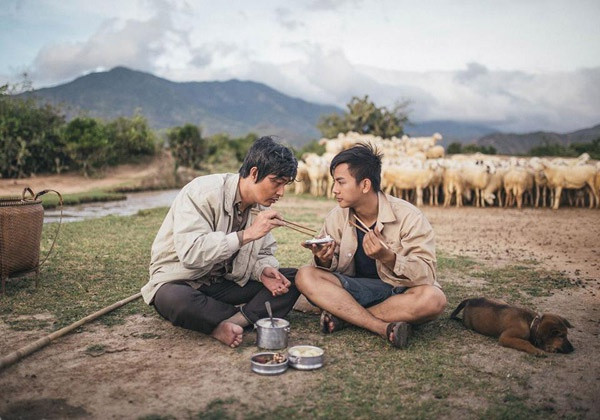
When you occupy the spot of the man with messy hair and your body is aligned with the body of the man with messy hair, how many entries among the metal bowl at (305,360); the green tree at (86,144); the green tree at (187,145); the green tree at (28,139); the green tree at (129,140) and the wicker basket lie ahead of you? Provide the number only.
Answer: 1

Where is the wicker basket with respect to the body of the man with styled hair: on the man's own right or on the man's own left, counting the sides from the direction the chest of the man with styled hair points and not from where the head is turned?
on the man's own right

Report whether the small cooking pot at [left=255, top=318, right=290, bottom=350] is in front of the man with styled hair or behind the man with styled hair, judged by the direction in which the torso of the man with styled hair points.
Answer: in front

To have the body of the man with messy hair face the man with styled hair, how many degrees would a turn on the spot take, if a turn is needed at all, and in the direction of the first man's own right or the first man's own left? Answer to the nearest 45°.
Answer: approximately 45° to the first man's own left

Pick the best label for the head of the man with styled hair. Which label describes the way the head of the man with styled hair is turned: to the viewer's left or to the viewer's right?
to the viewer's left

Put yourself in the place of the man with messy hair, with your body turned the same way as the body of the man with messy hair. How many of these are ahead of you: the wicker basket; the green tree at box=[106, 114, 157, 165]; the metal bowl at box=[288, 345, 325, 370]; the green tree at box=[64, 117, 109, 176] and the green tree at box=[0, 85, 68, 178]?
1

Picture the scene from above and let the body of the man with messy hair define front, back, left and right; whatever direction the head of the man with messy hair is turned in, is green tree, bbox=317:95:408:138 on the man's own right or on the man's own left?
on the man's own left

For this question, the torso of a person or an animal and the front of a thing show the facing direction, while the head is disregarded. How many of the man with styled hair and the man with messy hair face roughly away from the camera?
0

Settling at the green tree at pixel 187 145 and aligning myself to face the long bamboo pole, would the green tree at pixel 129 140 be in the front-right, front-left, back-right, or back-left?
front-right

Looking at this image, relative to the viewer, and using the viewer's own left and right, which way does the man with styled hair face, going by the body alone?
facing the viewer and to the left of the viewer

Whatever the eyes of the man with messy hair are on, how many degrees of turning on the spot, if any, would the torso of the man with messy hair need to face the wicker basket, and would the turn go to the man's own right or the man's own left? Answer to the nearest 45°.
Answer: approximately 180°

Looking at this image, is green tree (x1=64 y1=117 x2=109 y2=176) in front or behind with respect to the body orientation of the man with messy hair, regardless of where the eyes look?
behind

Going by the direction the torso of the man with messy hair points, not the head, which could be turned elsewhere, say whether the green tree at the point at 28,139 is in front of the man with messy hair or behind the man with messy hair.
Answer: behind

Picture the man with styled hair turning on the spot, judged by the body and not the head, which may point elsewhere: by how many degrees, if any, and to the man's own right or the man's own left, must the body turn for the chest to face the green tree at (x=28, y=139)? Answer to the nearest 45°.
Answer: approximately 90° to the man's own right

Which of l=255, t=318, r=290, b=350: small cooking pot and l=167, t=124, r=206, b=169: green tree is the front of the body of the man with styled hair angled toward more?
the small cooking pot

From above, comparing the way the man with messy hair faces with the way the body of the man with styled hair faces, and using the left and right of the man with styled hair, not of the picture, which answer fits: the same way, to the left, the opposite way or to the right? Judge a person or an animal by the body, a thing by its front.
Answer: to the left

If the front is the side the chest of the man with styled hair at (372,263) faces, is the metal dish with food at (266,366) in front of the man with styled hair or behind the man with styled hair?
in front

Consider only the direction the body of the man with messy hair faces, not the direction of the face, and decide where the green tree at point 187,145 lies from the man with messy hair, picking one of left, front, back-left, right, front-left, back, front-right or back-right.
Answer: back-left
